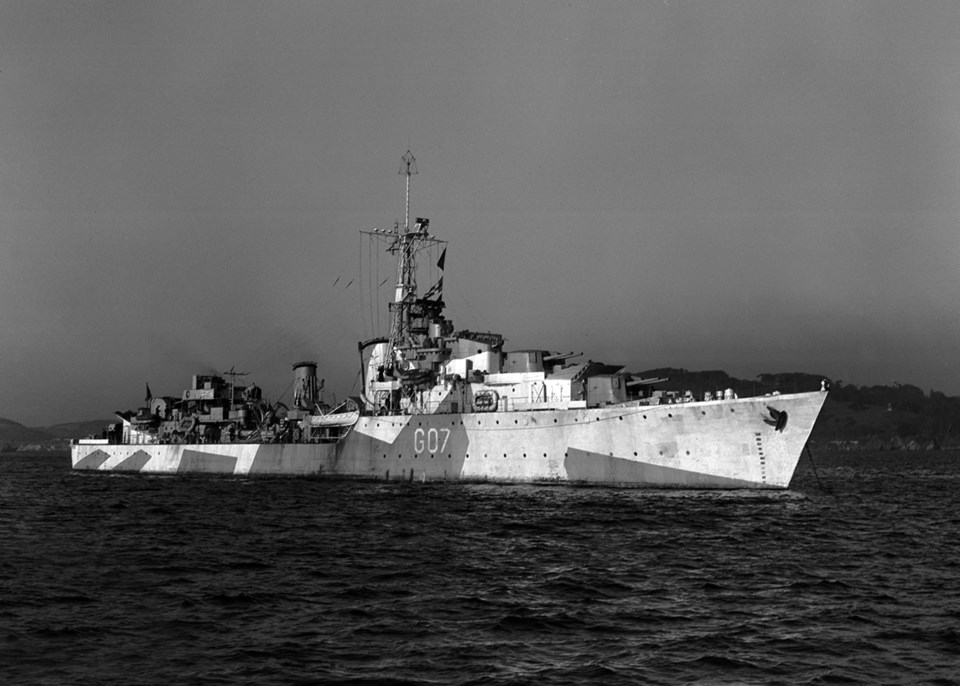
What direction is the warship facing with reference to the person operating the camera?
facing the viewer and to the right of the viewer
